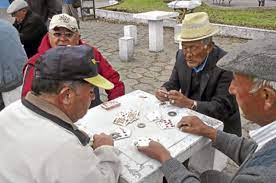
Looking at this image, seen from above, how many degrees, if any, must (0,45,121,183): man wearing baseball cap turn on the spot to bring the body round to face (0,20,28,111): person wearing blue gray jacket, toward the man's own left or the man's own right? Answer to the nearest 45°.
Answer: approximately 45° to the man's own left

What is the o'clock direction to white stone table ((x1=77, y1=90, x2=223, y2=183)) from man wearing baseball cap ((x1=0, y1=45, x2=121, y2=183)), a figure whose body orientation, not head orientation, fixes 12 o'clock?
The white stone table is roughly at 12 o'clock from the man wearing baseball cap.

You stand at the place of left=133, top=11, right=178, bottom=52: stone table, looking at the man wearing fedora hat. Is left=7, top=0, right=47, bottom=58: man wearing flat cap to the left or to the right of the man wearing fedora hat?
right

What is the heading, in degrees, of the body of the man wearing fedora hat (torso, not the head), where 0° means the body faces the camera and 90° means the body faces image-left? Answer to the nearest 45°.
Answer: approximately 45°

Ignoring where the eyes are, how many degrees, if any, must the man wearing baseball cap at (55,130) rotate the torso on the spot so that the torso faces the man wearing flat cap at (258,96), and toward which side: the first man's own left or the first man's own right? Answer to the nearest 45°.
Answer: approximately 45° to the first man's own right

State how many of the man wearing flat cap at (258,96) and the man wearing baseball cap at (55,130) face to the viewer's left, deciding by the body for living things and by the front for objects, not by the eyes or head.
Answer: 1

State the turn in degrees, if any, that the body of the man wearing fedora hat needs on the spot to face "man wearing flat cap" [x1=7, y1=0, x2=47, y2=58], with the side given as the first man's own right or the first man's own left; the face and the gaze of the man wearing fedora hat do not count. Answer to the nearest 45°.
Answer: approximately 90° to the first man's own right

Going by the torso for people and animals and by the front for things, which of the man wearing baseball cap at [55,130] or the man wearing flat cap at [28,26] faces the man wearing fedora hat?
the man wearing baseball cap

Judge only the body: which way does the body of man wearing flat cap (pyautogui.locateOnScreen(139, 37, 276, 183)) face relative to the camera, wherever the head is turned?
to the viewer's left
